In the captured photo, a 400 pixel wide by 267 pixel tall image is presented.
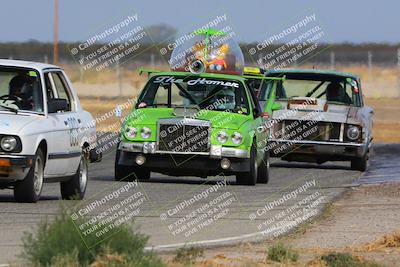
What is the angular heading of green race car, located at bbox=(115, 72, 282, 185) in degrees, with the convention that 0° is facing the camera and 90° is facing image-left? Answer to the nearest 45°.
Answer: approximately 0°

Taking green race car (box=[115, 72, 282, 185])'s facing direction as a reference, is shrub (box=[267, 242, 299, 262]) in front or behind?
in front

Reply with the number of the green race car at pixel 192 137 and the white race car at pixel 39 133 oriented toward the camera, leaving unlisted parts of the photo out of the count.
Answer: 2

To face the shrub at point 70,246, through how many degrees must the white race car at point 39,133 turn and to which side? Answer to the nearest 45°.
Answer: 0° — it already faces it

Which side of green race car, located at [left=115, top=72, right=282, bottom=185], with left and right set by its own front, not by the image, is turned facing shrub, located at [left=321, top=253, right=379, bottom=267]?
front

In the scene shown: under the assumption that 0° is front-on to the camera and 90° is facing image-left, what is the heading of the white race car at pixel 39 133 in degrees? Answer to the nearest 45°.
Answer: approximately 0°

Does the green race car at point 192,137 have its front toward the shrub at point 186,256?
yes

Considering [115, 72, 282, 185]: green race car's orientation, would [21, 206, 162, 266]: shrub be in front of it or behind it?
in front
